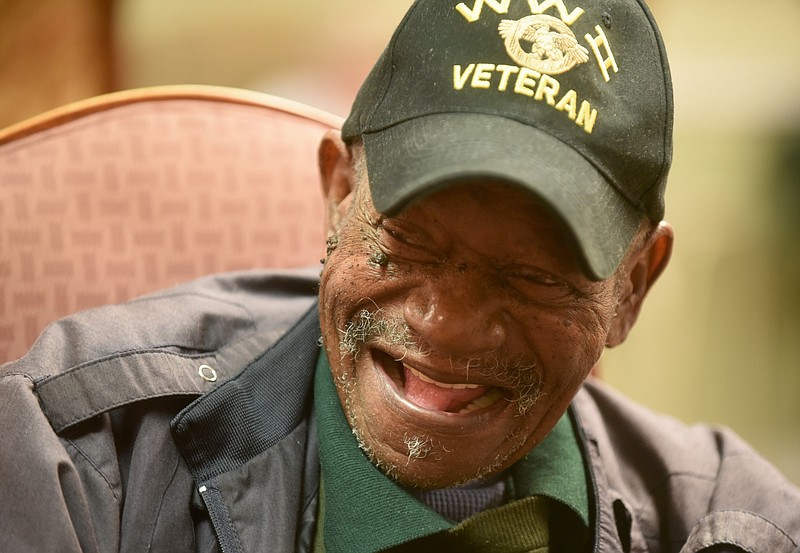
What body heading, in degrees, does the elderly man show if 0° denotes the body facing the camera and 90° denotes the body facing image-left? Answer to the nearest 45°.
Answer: approximately 0°

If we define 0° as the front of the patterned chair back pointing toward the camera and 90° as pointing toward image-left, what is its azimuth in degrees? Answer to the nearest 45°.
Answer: approximately 0°
